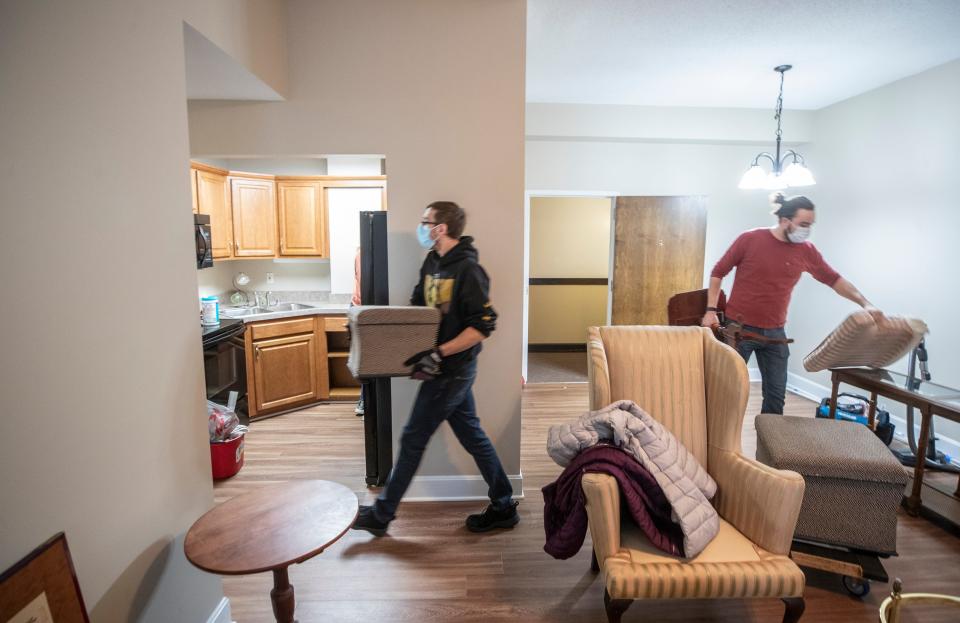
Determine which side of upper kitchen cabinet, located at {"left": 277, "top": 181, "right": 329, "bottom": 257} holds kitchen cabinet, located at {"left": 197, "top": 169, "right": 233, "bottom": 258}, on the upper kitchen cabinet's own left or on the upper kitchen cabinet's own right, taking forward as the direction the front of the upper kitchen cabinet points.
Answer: on the upper kitchen cabinet's own right

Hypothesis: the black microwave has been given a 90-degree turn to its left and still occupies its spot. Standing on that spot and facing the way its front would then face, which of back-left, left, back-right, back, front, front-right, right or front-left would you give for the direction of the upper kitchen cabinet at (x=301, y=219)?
front

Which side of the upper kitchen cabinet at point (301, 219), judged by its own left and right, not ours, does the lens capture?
front

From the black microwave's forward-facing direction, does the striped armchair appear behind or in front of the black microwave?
in front

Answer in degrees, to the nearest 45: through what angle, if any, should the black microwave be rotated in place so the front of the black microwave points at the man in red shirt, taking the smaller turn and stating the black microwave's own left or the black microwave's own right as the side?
0° — it already faces them

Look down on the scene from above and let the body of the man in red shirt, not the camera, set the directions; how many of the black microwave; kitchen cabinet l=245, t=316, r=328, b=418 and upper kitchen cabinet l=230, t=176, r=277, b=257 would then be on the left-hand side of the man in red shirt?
0

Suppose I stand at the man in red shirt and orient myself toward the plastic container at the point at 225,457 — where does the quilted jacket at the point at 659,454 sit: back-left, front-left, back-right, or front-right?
front-left

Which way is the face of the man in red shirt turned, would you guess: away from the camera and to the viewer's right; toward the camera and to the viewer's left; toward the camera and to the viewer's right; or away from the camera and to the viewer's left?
toward the camera and to the viewer's right

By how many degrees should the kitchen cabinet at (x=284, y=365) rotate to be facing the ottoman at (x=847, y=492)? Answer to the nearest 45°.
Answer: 0° — it already faces it

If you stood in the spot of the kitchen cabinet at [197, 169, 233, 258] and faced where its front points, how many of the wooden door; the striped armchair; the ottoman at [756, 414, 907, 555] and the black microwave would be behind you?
0

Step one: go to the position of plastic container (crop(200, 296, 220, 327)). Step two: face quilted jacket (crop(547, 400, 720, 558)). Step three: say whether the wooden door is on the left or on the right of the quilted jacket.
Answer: left

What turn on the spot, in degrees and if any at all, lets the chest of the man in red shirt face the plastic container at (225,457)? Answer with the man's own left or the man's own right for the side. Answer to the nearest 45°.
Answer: approximately 90° to the man's own right

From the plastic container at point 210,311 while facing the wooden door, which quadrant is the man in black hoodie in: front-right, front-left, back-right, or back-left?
front-right

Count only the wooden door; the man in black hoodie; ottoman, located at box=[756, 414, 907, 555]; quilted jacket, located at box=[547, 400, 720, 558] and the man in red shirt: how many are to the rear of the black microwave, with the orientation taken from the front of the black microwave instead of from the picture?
0

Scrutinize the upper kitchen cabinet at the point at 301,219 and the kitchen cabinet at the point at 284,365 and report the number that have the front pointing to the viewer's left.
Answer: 0

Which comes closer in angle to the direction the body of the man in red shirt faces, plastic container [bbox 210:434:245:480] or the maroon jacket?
the maroon jacket

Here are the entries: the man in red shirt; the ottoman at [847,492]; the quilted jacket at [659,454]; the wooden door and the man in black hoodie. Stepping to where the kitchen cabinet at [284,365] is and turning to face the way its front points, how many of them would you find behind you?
0

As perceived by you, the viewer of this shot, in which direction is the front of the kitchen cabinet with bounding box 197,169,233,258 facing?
facing the viewer and to the right of the viewer
